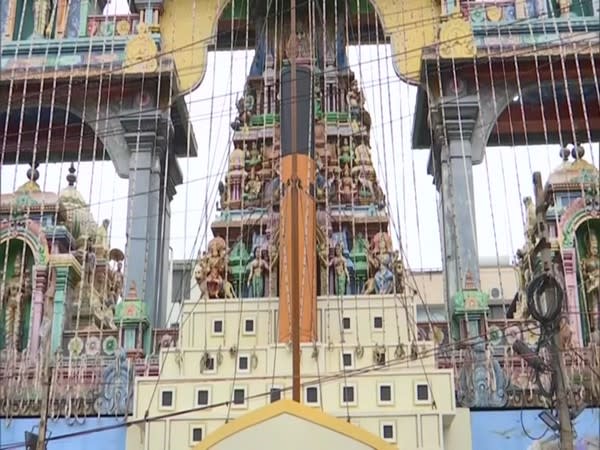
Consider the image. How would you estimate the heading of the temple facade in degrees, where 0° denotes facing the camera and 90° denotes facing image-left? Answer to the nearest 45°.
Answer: approximately 0°
